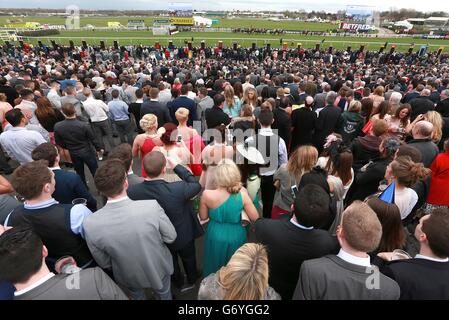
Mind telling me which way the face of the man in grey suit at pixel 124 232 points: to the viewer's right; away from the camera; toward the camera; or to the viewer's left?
away from the camera

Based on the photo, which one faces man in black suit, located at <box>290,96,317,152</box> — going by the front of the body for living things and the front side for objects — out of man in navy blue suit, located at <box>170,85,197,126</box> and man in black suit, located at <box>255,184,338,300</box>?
man in black suit, located at <box>255,184,338,300</box>

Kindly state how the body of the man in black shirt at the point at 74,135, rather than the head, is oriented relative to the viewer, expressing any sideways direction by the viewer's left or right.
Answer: facing away from the viewer

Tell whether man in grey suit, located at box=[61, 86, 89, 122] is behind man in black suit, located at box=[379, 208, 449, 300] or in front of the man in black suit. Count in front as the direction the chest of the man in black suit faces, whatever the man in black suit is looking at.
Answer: in front

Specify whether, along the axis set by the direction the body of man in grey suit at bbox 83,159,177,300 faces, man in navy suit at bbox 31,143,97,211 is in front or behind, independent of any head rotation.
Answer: in front

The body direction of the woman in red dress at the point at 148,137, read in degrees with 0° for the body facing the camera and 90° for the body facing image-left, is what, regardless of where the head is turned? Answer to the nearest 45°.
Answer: approximately 180°

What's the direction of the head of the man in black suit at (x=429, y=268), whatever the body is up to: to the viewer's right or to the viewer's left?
to the viewer's left

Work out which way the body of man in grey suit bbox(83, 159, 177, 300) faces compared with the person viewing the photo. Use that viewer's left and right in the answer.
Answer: facing away from the viewer

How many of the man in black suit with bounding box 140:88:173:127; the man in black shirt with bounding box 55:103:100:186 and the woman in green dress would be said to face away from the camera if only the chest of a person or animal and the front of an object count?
3

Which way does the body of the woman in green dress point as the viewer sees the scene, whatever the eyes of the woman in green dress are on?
away from the camera

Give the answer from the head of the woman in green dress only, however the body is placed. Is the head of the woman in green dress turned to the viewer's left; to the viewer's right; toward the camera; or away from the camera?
away from the camera

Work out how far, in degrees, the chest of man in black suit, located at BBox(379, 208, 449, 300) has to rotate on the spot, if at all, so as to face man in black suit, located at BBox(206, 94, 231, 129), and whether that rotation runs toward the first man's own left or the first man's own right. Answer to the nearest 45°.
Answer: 0° — they already face them

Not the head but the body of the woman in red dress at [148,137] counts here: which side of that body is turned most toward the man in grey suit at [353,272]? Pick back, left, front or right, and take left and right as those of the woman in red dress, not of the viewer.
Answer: back

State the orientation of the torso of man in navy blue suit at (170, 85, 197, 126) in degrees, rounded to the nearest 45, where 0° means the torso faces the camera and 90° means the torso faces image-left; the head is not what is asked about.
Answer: approximately 180°

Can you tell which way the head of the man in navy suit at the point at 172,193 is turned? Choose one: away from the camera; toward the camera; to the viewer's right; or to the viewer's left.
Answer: away from the camera
